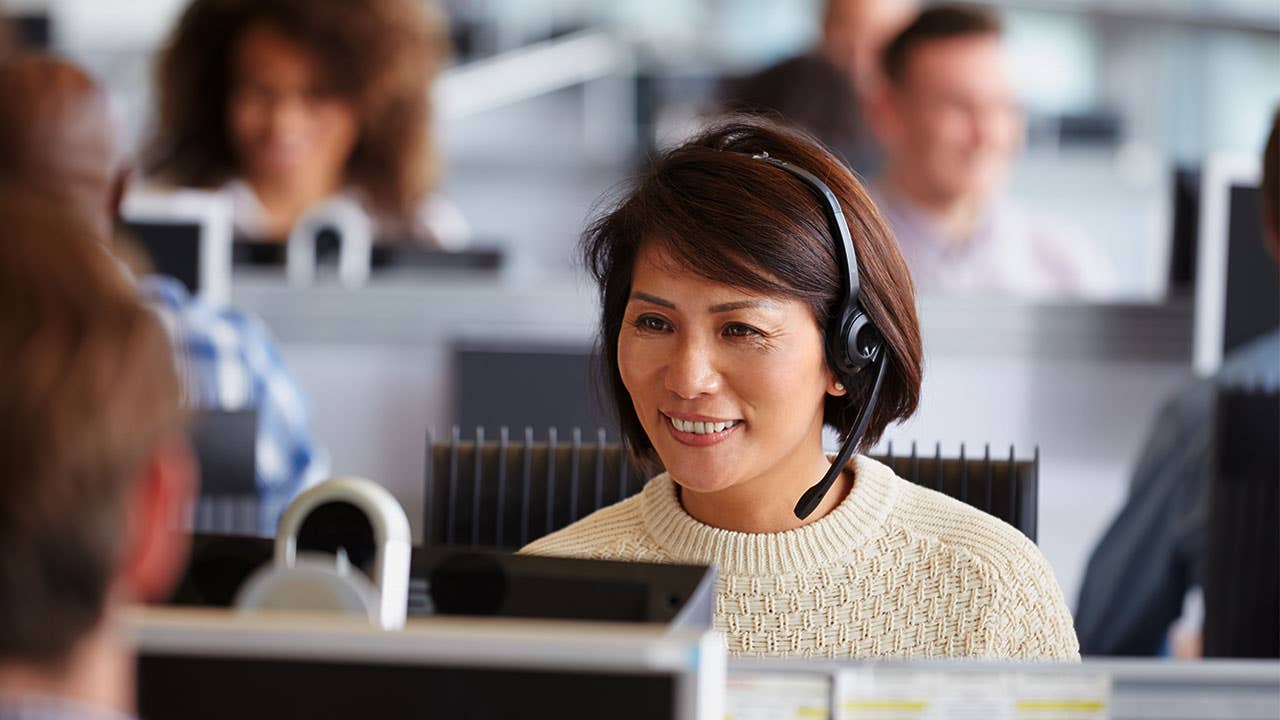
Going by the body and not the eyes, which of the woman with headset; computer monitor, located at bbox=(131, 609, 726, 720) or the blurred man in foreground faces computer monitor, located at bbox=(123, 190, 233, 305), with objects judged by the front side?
the blurred man in foreground

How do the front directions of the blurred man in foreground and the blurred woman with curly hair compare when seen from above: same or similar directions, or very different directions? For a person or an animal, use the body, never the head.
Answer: very different directions

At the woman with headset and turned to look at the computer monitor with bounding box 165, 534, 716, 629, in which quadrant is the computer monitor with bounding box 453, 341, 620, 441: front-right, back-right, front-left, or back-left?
back-right

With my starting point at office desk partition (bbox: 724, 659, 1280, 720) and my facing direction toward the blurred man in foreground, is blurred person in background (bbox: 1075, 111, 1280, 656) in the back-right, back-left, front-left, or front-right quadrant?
back-right

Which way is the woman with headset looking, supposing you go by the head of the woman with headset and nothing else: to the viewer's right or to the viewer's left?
to the viewer's left

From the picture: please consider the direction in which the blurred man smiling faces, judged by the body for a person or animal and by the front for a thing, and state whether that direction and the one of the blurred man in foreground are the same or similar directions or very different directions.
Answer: very different directions

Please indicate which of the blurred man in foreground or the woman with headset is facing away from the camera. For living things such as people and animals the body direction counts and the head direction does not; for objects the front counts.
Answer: the blurred man in foreground

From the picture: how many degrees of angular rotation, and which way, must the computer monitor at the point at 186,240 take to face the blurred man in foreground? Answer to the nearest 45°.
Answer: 0° — it already faces them

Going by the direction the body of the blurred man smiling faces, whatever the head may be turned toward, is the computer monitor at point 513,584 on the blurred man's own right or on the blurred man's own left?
on the blurred man's own right

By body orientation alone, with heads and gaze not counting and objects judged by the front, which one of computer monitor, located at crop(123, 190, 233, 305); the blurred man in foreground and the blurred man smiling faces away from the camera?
the blurred man in foreground

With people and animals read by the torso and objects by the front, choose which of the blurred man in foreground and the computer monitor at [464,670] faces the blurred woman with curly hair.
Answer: the blurred man in foreground

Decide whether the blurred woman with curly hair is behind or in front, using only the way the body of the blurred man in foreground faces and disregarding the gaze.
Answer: in front

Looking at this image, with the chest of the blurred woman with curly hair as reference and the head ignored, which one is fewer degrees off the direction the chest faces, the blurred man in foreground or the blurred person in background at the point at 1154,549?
the blurred man in foreground

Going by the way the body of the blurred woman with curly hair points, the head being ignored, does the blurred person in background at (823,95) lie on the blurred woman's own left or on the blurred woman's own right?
on the blurred woman's own left

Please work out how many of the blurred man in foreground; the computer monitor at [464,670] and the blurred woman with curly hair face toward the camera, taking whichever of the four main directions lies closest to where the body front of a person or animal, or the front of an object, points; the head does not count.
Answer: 2
